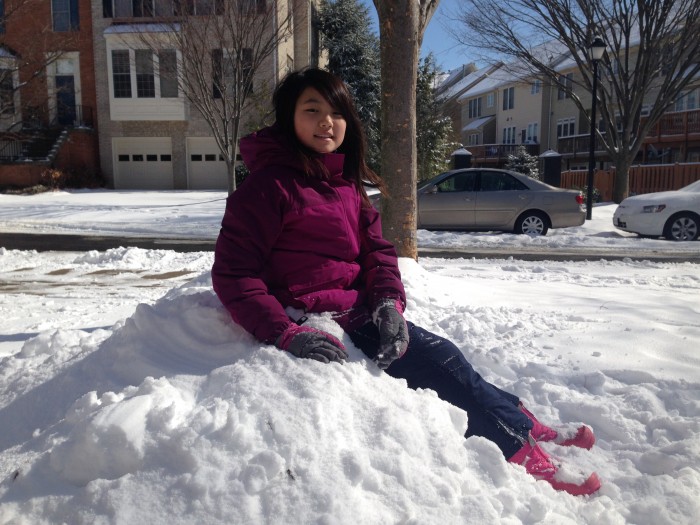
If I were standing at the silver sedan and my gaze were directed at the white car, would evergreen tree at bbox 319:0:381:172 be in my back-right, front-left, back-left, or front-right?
back-left

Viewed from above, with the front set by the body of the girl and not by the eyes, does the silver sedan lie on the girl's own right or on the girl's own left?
on the girl's own left

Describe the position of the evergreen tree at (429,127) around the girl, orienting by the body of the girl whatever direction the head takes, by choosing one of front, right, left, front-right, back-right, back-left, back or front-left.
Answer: back-left

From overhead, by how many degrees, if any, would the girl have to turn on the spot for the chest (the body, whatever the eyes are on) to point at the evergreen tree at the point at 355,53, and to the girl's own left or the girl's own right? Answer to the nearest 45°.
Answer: approximately 135° to the girl's own left

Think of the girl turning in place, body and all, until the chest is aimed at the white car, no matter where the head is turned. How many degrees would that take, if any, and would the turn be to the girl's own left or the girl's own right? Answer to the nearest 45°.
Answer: approximately 90° to the girl's own left

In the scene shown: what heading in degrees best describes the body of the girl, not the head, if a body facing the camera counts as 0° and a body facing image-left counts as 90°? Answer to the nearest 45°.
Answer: approximately 315°
